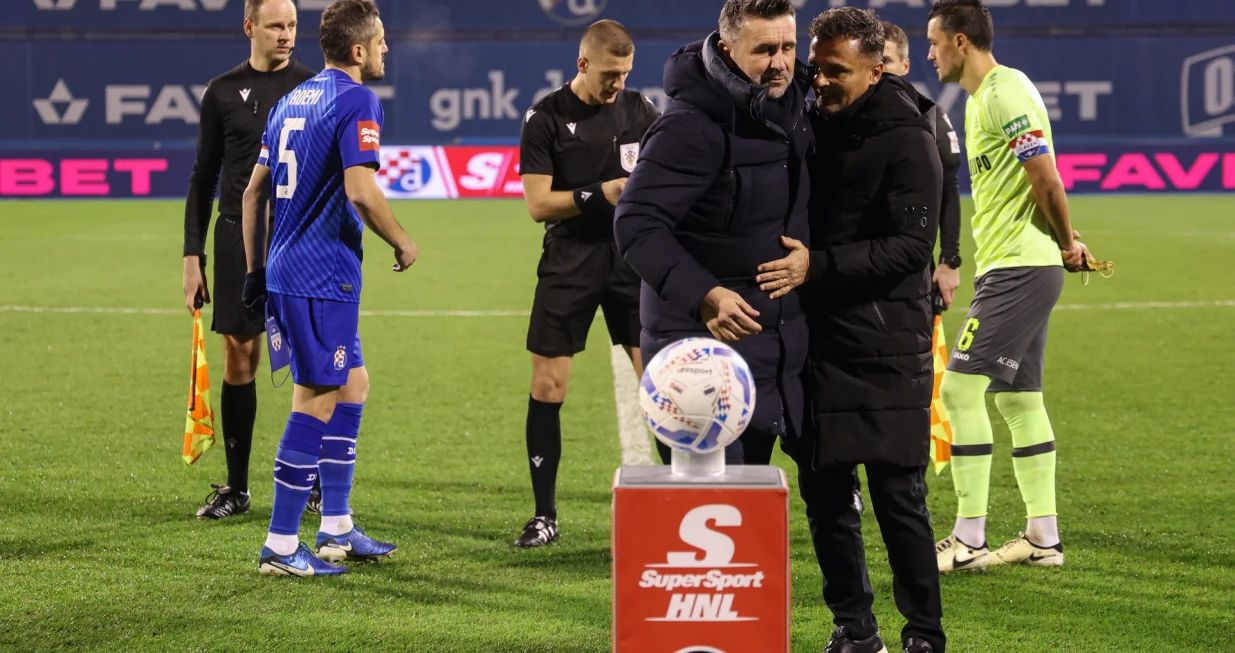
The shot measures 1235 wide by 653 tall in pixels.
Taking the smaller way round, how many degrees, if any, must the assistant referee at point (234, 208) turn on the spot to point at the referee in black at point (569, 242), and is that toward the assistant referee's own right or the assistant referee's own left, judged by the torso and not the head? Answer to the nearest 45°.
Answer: approximately 45° to the assistant referee's own left

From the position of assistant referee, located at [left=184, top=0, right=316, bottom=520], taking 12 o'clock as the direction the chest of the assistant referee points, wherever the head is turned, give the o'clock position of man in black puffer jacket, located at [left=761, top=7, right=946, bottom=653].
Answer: The man in black puffer jacket is roughly at 11 o'clock from the assistant referee.

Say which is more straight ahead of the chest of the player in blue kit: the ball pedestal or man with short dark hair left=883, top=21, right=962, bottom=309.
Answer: the man with short dark hair

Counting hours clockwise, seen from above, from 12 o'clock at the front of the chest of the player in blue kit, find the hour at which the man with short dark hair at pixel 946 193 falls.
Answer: The man with short dark hair is roughly at 1 o'clock from the player in blue kit.

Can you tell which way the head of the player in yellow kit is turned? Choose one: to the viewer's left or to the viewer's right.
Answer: to the viewer's left

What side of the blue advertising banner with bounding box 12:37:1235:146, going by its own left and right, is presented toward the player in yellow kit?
front

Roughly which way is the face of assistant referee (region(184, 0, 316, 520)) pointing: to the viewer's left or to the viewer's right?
to the viewer's right

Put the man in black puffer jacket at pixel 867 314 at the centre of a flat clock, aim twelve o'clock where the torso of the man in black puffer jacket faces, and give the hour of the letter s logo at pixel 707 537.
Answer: The letter s logo is roughly at 11 o'clock from the man in black puffer jacket.

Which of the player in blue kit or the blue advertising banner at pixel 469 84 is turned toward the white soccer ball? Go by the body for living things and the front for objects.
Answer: the blue advertising banner

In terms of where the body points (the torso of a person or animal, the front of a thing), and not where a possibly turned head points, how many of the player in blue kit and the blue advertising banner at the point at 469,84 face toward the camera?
1

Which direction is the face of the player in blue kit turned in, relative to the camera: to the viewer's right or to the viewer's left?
to the viewer's right

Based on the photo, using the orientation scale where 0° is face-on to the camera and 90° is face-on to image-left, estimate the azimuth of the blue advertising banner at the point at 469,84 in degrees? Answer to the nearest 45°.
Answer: approximately 0°

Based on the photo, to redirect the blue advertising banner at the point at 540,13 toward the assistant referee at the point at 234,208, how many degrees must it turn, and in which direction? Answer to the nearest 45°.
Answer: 0° — it already faces them
